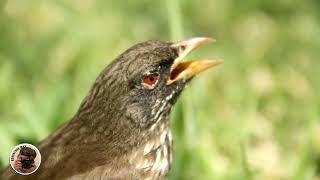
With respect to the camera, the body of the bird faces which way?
to the viewer's right
